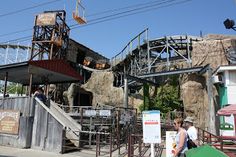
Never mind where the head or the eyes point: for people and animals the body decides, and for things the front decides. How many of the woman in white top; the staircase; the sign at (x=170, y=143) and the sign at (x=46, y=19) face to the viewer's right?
1

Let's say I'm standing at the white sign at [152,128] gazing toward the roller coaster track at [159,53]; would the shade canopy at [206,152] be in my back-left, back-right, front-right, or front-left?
back-right

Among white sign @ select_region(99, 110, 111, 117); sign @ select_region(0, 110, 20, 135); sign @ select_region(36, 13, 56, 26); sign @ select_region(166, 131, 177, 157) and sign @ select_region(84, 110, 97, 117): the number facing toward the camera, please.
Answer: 5

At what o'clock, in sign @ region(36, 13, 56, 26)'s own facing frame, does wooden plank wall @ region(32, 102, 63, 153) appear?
The wooden plank wall is roughly at 12 o'clock from the sign.

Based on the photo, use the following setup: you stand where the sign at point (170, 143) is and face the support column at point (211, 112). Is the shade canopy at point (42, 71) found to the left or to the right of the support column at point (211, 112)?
left

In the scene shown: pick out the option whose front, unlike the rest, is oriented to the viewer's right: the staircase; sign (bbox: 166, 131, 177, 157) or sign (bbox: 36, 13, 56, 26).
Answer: the staircase

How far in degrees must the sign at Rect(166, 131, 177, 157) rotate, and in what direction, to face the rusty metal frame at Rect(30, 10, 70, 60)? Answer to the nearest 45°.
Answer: approximately 135° to its right

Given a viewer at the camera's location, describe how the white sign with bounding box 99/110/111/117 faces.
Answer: facing the viewer

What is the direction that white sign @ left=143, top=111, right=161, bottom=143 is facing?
toward the camera

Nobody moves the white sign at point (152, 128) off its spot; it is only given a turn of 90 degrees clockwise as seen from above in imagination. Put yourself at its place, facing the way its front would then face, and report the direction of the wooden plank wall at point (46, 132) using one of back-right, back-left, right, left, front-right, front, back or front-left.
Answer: front-right

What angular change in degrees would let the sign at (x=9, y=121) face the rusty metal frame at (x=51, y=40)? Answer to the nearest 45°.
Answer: approximately 180°

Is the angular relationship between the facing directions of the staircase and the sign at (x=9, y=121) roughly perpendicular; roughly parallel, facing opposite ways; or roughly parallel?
roughly perpendicular

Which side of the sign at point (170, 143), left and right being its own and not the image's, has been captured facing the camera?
front

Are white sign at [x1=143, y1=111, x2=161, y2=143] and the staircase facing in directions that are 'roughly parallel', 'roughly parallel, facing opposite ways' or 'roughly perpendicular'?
roughly perpendicular

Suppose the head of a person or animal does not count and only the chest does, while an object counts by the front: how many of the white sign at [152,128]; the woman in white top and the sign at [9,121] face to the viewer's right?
0

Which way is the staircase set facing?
to the viewer's right

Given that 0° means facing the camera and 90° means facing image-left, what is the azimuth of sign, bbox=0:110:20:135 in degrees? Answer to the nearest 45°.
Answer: approximately 0°

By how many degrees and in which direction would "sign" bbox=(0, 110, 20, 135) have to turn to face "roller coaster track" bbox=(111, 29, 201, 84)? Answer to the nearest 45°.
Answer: approximately 135° to its left
